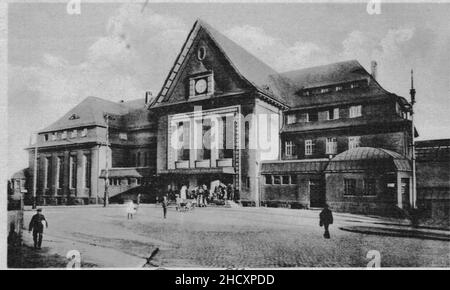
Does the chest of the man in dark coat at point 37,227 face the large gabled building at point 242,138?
no

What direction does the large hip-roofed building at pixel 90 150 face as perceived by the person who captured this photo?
facing the viewer and to the left of the viewer

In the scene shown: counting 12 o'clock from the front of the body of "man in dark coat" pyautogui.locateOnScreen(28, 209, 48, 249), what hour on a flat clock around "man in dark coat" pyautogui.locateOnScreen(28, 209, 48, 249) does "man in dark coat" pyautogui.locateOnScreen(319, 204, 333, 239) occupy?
"man in dark coat" pyautogui.locateOnScreen(319, 204, 333, 239) is roughly at 4 o'clock from "man in dark coat" pyautogui.locateOnScreen(28, 209, 48, 249).

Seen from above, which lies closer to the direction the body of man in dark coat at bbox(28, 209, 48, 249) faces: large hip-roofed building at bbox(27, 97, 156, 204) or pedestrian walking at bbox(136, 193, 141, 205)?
the large hip-roofed building

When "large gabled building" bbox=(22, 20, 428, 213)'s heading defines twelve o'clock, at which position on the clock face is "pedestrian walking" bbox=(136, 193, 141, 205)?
The pedestrian walking is roughly at 2 o'clock from the large gabled building.

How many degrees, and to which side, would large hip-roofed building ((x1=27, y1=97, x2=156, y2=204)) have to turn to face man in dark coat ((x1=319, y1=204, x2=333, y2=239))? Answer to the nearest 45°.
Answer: approximately 90° to its left

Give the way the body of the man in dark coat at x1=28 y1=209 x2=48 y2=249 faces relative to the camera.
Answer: away from the camera

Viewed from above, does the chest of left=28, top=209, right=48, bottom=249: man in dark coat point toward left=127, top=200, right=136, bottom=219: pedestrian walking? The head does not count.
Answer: no

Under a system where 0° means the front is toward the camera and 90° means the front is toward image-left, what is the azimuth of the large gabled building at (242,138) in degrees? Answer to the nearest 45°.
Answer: approximately 45°

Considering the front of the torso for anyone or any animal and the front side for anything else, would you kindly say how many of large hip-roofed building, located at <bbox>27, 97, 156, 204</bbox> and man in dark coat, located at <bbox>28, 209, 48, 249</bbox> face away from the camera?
1
